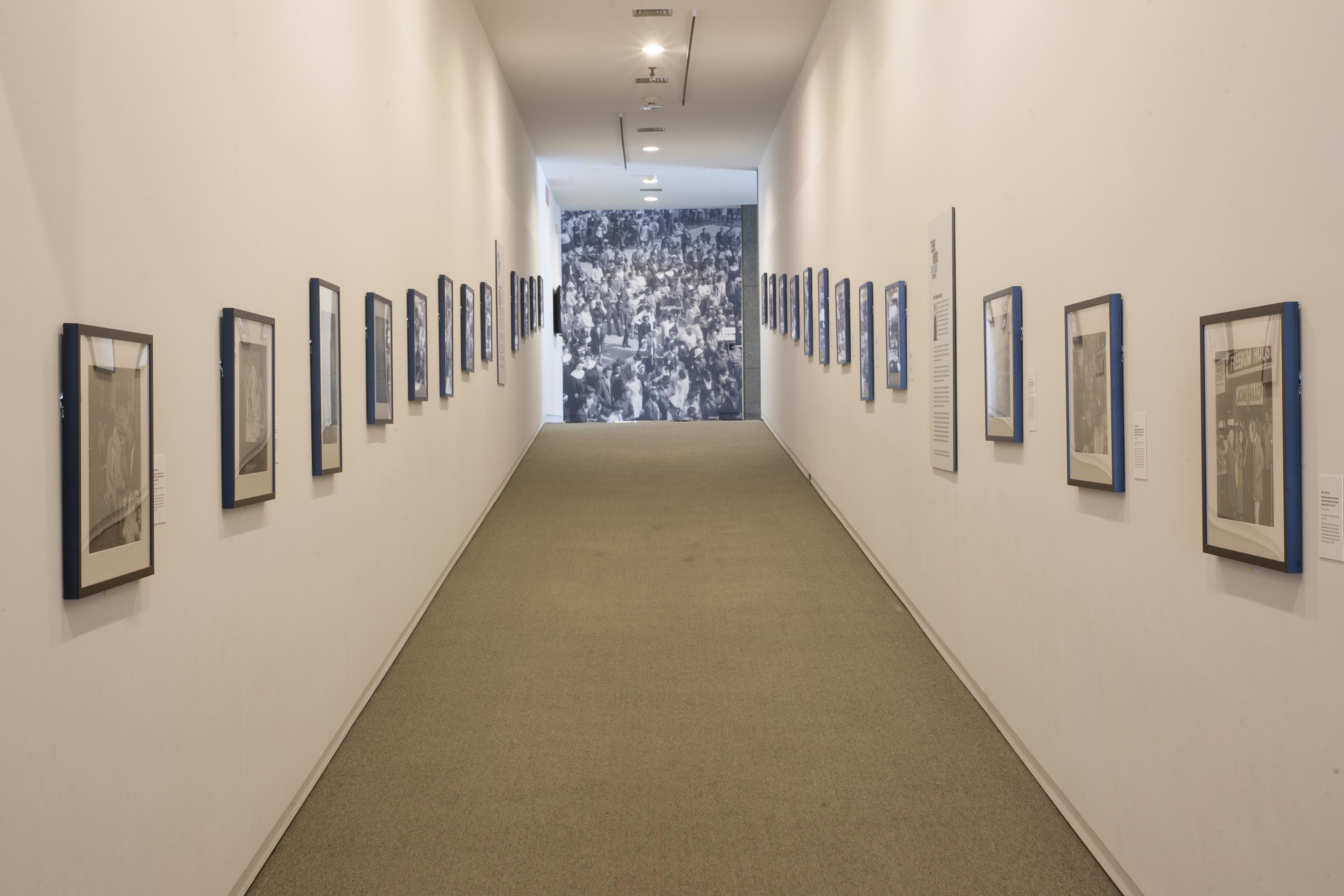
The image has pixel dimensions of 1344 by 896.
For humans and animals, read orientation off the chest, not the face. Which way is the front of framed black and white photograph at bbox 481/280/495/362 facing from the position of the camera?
facing to the right of the viewer

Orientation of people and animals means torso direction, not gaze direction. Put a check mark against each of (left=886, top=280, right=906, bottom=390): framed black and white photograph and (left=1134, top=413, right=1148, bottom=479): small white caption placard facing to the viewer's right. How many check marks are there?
0

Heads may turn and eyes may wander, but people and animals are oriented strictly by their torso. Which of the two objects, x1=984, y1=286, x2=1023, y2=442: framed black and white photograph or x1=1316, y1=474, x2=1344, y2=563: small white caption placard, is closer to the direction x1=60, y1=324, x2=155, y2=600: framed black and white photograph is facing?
the small white caption placard

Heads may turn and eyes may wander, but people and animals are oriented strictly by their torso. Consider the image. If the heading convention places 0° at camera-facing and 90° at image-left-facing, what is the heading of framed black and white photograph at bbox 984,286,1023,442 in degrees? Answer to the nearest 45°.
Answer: approximately 90°

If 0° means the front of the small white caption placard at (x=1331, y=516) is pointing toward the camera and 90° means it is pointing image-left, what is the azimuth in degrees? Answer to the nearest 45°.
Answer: approximately 45°

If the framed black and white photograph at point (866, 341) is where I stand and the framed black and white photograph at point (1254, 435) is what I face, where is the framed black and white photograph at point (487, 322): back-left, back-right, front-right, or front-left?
back-right

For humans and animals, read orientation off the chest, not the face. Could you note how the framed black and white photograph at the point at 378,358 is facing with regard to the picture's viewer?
facing to the right of the viewer

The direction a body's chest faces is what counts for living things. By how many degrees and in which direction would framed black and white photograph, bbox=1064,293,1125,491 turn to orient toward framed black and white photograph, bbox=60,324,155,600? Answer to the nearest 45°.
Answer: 0° — it already faces it

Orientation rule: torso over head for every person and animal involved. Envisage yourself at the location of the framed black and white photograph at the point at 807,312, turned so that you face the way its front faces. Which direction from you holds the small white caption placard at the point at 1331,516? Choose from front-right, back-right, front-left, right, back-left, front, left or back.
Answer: left

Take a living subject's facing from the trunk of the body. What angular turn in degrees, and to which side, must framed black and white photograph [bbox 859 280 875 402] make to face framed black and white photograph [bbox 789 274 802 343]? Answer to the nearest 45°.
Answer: approximately 90° to its right

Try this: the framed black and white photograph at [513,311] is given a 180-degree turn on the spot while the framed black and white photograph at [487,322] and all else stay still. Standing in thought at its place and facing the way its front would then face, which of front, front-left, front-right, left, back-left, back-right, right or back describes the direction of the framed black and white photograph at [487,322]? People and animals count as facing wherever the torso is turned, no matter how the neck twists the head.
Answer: left

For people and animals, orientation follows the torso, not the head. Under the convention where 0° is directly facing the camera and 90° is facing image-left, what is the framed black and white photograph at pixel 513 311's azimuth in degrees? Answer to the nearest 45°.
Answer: approximately 270°
